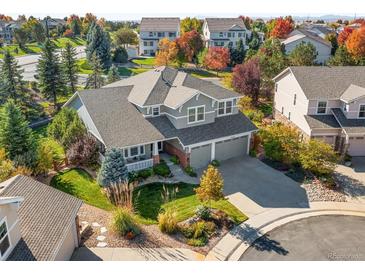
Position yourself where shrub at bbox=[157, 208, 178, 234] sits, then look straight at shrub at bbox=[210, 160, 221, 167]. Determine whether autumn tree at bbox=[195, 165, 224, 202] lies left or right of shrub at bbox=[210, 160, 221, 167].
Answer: right

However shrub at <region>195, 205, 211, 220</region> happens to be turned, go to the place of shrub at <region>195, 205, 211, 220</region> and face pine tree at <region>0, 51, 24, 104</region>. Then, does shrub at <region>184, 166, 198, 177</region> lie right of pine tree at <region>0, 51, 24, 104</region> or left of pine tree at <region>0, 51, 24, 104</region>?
right

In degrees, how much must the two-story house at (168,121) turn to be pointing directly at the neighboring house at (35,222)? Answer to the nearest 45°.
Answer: approximately 90° to its right

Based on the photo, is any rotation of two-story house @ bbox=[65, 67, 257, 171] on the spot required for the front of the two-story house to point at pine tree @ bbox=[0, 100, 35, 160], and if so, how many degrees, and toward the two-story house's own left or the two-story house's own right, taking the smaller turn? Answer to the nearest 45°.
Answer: approximately 135° to the two-story house's own right

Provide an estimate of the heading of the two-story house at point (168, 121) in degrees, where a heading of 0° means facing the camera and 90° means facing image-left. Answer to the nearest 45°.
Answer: approximately 315°

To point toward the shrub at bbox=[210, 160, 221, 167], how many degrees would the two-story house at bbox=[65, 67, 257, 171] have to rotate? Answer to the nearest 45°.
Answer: approximately 45° to its left

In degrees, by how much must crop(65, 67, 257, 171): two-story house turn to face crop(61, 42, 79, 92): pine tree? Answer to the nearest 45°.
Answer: approximately 180°

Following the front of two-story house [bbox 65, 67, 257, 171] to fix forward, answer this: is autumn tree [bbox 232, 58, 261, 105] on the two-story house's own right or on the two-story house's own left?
on the two-story house's own left

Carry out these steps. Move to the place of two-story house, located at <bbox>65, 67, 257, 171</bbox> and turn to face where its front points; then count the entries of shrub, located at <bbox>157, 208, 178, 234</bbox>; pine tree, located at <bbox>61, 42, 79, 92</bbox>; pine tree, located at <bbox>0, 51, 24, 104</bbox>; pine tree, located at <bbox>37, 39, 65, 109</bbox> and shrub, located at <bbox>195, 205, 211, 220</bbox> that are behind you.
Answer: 3

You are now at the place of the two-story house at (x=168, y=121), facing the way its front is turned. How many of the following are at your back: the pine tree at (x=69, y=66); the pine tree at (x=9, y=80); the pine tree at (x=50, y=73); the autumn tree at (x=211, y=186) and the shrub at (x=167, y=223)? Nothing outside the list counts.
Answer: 3
